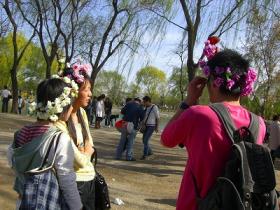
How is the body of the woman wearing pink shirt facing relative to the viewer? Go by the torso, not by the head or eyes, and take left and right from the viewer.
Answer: facing away from the viewer and to the left of the viewer

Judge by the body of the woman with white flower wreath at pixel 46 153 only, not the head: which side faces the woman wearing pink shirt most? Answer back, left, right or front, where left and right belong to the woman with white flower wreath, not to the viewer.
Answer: right

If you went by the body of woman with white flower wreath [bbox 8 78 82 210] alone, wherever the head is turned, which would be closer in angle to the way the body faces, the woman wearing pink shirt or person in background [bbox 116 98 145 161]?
the person in background

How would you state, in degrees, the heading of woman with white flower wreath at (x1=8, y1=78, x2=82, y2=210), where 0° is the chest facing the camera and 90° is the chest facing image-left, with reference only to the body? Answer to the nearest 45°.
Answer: approximately 225°

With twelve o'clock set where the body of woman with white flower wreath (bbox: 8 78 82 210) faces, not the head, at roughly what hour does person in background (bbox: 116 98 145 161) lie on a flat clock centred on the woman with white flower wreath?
The person in background is roughly at 11 o'clock from the woman with white flower wreath.

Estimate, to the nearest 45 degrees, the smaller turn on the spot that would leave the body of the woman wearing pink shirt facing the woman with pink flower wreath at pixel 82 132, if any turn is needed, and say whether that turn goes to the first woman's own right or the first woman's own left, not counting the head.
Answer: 0° — they already face them
